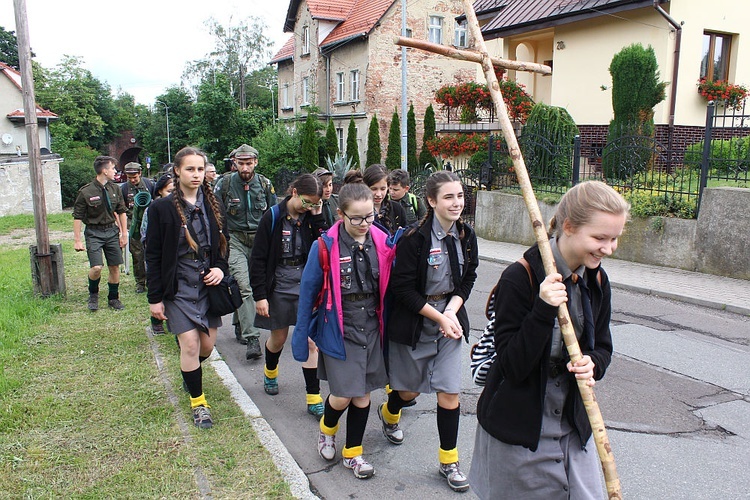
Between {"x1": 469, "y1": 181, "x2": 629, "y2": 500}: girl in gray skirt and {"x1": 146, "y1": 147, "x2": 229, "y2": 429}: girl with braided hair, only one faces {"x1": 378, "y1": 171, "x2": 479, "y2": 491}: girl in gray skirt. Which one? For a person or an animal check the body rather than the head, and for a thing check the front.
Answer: the girl with braided hair

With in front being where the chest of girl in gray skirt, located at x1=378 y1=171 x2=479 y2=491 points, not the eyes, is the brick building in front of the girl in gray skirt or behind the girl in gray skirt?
behind

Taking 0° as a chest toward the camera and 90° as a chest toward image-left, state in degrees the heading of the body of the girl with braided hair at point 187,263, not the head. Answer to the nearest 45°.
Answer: approximately 315°

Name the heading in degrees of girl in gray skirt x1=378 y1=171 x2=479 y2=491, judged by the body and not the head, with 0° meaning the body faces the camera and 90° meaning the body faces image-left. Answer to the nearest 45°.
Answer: approximately 315°

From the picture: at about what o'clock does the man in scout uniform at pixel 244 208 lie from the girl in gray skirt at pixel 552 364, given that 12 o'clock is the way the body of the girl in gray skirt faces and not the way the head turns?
The man in scout uniform is roughly at 6 o'clock from the girl in gray skirt.

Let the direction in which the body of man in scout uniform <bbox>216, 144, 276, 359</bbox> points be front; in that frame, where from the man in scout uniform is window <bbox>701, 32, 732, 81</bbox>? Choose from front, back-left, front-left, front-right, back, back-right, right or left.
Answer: back-left

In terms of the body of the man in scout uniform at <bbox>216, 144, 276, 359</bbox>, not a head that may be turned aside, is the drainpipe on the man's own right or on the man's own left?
on the man's own left

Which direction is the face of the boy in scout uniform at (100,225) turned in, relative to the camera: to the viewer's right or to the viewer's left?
to the viewer's right

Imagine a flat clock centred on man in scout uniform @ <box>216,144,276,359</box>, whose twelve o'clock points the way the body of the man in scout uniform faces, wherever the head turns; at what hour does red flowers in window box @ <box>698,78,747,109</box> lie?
The red flowers in window box is roughly at 8 o'clock from the man in scout uniform.

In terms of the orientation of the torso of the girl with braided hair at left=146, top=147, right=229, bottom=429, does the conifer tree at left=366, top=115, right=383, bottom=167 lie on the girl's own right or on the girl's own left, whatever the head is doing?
on the girl's own left

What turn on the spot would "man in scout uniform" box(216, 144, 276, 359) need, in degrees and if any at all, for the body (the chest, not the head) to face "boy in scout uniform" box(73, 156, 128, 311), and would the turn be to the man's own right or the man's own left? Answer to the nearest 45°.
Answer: approximately 135° to the man's own right

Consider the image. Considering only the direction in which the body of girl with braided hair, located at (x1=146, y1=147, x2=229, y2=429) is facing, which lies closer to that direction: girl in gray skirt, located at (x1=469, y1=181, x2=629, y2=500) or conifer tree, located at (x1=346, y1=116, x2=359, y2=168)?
the girl in gray skirt
